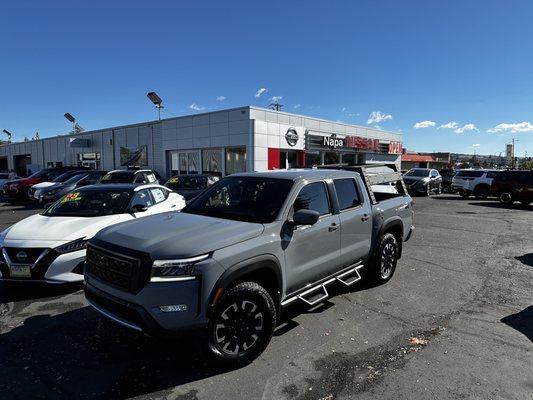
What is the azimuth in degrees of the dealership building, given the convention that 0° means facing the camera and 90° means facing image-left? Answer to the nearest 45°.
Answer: approximately 315°

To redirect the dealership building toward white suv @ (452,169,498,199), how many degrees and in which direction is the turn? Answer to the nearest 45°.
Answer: approximately 45° to its left

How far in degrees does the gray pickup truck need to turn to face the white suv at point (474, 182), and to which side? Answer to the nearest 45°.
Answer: approximately 180°

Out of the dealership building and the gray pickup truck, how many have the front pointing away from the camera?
0

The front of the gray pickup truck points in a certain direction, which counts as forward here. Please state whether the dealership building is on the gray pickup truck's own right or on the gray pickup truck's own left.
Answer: on the gray pickup truck's own right

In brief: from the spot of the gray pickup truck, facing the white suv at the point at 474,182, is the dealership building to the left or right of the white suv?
left

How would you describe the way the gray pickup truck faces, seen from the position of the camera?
facing the viewer and to the left of the viewer

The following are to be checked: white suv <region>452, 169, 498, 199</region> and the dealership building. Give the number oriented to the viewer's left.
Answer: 0
